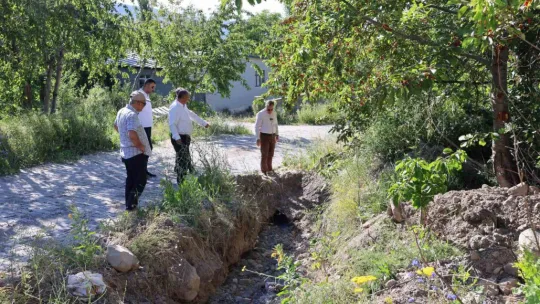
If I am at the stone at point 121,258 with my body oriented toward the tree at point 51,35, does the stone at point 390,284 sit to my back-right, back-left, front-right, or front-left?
back-right

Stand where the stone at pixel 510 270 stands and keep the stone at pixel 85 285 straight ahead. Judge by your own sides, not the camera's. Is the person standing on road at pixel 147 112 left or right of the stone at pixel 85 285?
right

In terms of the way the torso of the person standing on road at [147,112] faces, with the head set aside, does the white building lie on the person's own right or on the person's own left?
on the person's own left

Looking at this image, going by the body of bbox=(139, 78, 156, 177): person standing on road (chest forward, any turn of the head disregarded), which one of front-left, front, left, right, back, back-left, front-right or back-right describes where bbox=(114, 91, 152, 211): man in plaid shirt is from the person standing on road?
front-right

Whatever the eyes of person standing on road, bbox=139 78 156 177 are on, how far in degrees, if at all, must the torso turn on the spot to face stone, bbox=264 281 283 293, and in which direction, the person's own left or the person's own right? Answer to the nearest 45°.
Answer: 0° — they already face it

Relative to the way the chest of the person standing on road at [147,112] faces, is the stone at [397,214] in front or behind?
in front

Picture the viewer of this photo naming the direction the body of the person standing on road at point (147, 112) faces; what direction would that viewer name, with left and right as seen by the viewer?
facing the viewer and to the right of the viewer

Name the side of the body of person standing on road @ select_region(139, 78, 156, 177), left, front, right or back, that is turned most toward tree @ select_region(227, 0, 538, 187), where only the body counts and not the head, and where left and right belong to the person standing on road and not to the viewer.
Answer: front

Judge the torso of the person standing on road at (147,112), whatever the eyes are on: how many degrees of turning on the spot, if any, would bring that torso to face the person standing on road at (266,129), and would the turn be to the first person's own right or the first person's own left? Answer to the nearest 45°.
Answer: approximately 45° to the first person's own left

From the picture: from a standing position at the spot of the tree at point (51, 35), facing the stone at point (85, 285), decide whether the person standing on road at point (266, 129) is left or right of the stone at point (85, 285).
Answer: left

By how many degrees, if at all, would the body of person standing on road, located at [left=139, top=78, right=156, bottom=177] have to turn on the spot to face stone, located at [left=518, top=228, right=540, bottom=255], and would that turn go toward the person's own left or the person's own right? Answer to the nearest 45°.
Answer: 0° — they already face it
